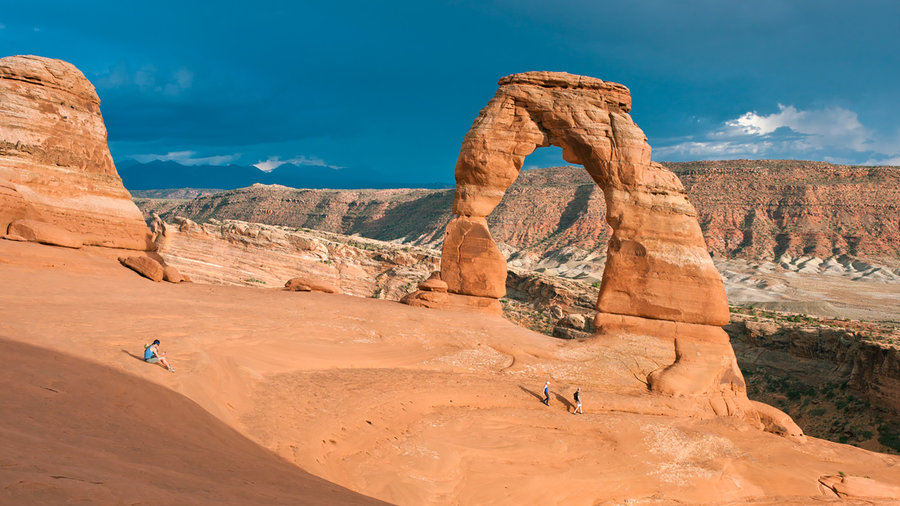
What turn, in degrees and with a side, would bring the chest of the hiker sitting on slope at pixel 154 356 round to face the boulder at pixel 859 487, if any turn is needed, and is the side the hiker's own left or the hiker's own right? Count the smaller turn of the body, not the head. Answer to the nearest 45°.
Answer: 0° — they already face it

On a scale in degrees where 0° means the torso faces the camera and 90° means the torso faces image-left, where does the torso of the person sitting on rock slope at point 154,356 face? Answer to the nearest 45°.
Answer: approximately 270°

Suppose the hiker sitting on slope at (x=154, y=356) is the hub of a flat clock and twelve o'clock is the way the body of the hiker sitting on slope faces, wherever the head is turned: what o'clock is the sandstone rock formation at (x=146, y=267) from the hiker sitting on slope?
The sandstone rock formation is roughly at 9 o'clock from the hiker sitting on slope.

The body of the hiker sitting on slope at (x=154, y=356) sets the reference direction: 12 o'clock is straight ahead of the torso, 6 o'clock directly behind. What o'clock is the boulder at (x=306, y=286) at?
The boulder is roughly at 10 o'clock from the hiker sitting on slope.

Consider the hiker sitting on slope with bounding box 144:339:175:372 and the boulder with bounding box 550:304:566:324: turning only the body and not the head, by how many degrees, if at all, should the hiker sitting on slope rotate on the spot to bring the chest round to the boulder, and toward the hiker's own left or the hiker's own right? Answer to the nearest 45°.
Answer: approximately 45° to the hiker's own left

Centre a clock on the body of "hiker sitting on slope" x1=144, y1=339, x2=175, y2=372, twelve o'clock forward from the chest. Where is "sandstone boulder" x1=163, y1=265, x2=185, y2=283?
The sandstone boulder is roughly at 9 o'clock from the hiker sitting on slope.

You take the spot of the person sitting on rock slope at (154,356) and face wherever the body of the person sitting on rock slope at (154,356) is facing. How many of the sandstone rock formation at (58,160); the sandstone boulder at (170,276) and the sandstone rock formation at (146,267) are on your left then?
3

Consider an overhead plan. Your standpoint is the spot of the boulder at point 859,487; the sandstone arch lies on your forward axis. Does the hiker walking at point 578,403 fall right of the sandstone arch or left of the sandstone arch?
left

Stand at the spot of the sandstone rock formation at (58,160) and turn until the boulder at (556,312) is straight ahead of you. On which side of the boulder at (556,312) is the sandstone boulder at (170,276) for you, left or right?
right
